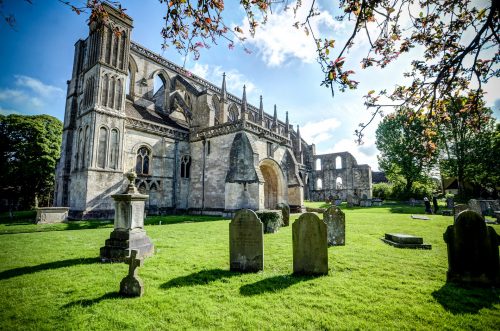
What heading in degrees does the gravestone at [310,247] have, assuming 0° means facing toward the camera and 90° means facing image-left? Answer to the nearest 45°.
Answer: approximately 0°

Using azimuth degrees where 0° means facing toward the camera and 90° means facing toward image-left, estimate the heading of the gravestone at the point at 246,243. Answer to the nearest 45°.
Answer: approximately 0°

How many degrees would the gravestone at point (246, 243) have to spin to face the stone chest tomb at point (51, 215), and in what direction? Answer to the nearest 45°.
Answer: approximately 135° to its right

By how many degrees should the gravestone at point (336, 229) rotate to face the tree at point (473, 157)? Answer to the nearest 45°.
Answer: approximately 135° to its left

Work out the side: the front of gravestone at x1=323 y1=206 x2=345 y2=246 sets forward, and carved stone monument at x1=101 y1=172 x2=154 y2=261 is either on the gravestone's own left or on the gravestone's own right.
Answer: on the gravestone's own right

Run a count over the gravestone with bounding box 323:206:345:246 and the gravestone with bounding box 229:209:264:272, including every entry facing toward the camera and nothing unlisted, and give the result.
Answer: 2

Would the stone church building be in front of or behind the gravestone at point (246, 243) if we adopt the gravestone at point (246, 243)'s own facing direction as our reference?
behind

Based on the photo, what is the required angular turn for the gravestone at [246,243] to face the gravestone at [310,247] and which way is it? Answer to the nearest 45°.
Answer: approximately 90° to its left
